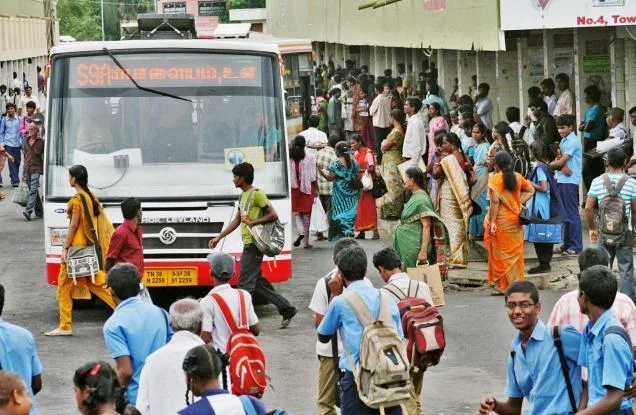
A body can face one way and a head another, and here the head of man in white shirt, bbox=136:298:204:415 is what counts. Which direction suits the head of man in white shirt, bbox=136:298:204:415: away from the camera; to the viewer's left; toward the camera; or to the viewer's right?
away from the camera

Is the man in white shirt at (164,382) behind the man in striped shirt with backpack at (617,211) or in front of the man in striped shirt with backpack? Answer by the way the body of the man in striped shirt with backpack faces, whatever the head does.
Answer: behind

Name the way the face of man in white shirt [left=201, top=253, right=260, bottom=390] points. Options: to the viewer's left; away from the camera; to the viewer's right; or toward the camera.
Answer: away from the camera

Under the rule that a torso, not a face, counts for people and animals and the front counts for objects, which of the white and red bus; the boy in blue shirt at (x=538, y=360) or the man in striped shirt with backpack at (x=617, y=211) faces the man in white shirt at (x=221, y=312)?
the white and red bus

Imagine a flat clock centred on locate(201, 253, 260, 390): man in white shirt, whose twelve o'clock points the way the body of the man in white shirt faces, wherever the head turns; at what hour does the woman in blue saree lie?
The woman in blue saree is roughly at 2 o'clock from the man in white shirt.

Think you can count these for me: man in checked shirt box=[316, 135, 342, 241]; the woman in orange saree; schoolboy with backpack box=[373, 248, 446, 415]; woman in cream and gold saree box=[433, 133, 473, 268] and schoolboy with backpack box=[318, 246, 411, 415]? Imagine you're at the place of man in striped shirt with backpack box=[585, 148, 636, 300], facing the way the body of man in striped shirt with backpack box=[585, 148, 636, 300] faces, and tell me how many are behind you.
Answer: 2

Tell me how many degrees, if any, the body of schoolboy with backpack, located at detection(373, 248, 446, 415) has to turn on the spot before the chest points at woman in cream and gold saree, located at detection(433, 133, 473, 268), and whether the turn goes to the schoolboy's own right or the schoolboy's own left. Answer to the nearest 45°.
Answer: approximately 45° to the schoolboy's own right

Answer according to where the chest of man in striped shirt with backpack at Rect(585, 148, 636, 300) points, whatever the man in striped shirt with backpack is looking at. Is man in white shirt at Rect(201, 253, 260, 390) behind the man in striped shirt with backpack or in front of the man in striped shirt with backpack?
behind

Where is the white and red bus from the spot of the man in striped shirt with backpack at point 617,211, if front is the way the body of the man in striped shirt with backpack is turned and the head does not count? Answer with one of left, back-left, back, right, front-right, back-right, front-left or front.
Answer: left

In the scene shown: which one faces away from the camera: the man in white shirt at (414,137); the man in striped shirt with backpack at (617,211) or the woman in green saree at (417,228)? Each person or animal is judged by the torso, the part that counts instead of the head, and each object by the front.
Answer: the man in striped shirt with backpack

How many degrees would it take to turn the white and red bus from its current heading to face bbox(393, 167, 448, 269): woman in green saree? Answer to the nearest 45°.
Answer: approximately 45° to its left

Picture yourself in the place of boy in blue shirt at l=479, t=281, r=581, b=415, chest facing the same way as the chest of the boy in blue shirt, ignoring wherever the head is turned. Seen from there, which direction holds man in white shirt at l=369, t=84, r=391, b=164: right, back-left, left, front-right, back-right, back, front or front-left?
back-right
